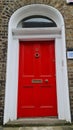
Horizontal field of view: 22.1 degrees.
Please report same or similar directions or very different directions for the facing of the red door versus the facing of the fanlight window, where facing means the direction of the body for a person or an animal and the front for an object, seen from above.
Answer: same or similar directions

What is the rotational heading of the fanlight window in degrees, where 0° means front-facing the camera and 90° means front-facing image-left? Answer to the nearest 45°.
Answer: approximately 0°

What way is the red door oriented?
toward the camera

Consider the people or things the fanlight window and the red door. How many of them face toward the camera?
2
